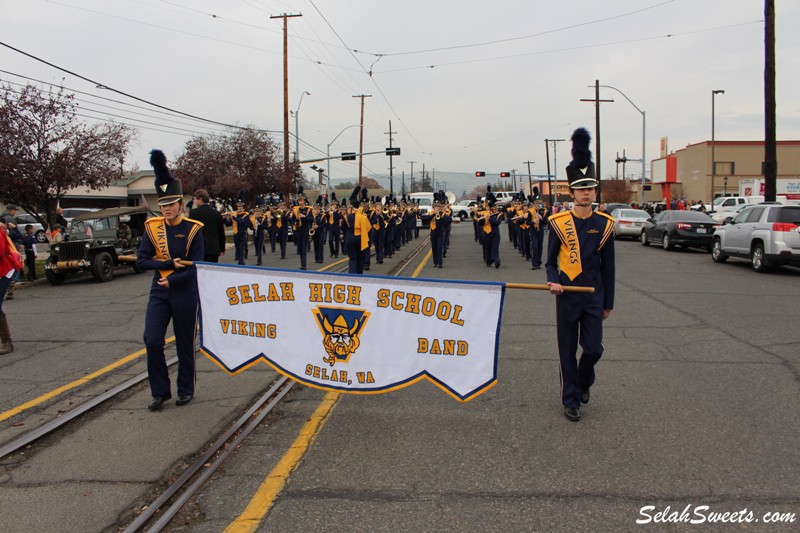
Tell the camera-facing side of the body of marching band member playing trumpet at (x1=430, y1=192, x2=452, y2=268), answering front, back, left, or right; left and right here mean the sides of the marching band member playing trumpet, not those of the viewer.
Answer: front

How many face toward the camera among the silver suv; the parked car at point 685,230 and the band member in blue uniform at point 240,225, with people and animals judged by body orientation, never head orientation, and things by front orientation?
1

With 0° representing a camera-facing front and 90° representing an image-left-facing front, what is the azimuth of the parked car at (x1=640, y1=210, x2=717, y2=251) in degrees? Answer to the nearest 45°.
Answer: approximately 135°

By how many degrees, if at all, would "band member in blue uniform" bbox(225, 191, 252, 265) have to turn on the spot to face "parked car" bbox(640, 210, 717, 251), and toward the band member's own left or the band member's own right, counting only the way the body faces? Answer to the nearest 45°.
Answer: approximately 90° to the band member's own left

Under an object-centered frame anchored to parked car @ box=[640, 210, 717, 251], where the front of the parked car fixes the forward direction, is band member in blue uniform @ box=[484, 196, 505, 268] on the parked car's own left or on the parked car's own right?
on the parked car's own left

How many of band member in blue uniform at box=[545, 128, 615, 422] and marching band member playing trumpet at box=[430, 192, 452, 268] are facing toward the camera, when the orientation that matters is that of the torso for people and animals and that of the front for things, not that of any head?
2

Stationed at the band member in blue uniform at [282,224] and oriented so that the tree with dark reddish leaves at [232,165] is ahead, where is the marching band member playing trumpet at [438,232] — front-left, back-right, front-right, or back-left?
back-right

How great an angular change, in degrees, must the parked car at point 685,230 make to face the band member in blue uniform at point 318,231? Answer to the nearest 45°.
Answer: approximately 90° to its left

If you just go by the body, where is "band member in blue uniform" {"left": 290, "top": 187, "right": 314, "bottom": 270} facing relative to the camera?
toward the camera

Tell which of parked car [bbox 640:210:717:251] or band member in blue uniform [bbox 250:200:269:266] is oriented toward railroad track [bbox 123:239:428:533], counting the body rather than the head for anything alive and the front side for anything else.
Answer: the band member in blue uniform

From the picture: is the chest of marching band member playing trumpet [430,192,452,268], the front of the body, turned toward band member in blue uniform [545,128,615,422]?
yes

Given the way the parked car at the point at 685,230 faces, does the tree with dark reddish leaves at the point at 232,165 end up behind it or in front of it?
in front
